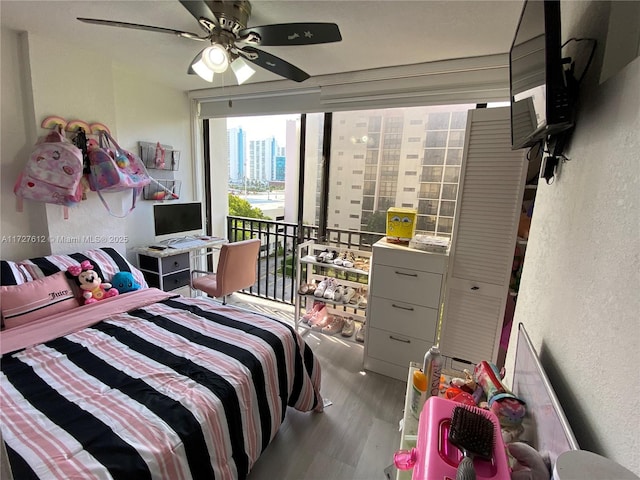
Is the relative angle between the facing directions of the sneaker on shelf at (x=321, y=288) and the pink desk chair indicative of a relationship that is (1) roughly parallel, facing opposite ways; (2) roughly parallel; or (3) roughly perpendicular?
roughly perpendicular

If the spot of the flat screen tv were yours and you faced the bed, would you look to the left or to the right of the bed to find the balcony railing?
right

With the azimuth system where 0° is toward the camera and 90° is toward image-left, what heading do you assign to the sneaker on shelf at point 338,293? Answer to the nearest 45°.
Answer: approximately 45°

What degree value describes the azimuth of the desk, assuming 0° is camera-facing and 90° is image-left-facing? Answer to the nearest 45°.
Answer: approximately 315°

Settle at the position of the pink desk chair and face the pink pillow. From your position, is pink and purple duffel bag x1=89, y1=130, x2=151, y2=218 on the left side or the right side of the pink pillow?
right

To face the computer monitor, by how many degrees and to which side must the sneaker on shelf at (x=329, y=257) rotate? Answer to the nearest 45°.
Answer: approximately 45° to its right

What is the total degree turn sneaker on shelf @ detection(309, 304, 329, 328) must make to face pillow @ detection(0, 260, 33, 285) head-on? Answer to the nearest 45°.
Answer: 0° — it already faces it

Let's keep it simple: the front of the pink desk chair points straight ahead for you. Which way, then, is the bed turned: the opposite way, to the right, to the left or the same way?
the opposite way

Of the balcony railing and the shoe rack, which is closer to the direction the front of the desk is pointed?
the shoe rack
